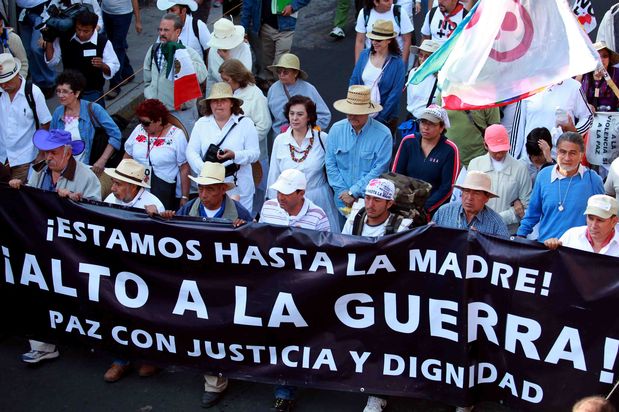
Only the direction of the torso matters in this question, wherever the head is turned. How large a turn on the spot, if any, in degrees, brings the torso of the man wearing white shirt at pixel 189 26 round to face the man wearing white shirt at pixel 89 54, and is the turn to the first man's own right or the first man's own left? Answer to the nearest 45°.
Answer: approximately 45° to the first man's own right

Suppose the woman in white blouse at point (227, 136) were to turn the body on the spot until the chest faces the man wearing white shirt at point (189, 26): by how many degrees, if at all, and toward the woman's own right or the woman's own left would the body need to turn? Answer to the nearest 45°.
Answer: approximately 180°

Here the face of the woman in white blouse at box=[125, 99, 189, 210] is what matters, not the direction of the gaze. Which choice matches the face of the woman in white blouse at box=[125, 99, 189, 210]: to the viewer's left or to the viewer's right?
to the viewer's left

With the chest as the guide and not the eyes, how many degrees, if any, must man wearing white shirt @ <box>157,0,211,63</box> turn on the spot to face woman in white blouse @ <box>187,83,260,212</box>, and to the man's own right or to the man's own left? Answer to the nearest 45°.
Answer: approximately 45° to the man's own left

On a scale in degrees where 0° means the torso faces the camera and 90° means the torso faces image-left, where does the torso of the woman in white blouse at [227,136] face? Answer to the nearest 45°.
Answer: approximately 0°

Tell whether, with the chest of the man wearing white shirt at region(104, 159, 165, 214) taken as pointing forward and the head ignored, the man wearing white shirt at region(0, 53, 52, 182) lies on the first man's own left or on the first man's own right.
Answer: on the first man's own right

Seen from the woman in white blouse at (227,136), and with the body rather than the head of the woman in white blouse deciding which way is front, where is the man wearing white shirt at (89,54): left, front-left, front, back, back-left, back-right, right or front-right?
back-right

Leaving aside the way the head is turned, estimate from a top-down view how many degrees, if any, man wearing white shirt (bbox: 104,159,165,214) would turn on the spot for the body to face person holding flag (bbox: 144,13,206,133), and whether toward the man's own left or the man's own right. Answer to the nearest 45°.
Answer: approximately 135° to the man's own right
